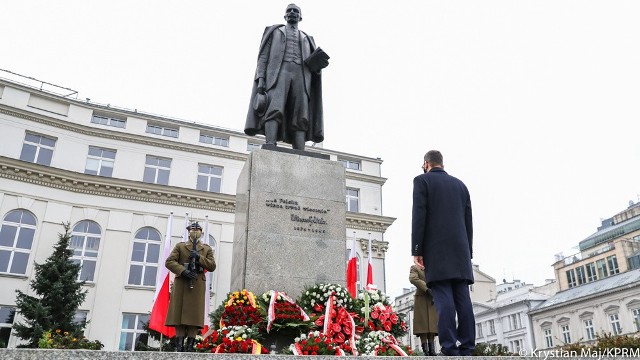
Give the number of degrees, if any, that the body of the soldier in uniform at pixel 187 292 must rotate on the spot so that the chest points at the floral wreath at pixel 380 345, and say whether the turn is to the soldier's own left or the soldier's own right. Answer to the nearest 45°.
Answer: approximately 90° to the soldier's own left

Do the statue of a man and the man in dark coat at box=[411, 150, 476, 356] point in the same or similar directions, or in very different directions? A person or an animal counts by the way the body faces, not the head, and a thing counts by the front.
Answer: very different directions

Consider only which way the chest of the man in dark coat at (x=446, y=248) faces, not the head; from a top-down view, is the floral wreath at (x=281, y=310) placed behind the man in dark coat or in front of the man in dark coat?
in front

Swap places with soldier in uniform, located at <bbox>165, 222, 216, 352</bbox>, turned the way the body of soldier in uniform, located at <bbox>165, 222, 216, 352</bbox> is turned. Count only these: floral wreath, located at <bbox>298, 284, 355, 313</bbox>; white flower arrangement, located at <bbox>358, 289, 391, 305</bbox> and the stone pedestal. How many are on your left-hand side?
3

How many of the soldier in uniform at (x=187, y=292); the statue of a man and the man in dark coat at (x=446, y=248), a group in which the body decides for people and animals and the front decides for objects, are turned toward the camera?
2

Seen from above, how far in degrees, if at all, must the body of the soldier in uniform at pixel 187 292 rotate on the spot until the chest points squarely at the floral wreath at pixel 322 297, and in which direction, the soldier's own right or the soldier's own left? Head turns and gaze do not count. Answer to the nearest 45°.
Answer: approximately 90° to the soldier's own left

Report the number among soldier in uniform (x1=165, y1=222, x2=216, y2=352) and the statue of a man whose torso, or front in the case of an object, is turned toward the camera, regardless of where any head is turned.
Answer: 2

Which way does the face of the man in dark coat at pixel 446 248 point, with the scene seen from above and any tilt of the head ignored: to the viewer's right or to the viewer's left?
to the viewer's left

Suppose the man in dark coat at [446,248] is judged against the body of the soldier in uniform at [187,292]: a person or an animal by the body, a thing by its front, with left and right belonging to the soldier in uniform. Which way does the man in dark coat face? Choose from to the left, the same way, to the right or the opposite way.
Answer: the opposite way

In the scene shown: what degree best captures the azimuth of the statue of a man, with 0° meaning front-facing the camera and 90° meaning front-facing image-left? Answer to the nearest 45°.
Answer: approximately 0°

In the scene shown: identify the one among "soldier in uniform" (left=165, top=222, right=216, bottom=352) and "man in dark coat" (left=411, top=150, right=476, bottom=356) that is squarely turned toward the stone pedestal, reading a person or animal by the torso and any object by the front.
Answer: the man in dark coat
